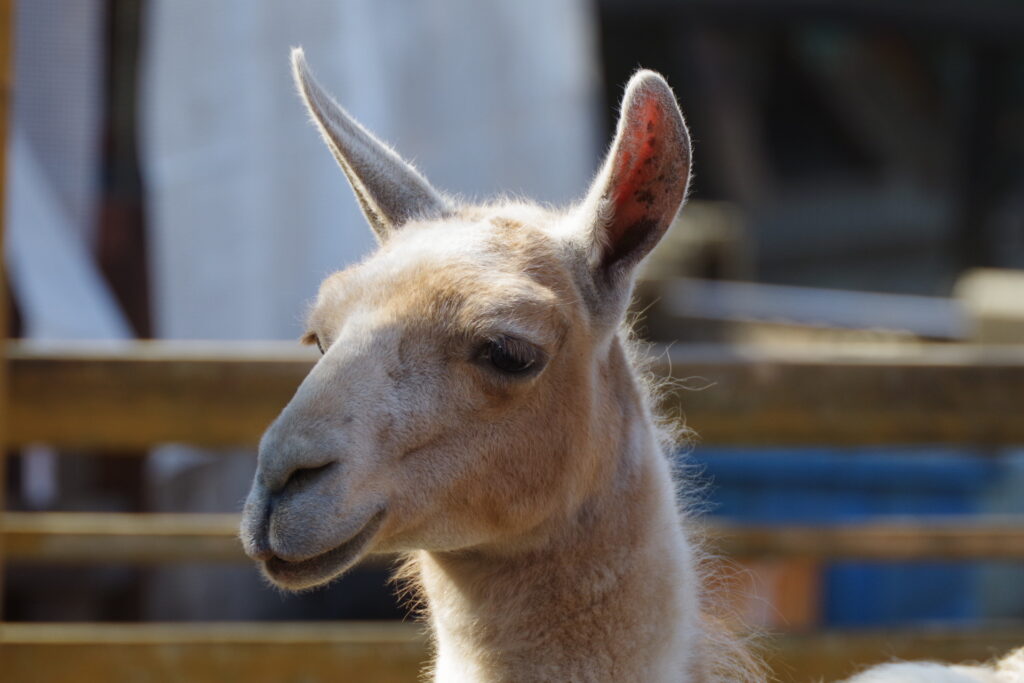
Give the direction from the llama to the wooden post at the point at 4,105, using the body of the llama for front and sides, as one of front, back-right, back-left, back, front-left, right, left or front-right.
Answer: right

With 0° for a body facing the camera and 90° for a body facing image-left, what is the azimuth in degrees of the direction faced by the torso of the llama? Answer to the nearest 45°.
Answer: approximately 45°
